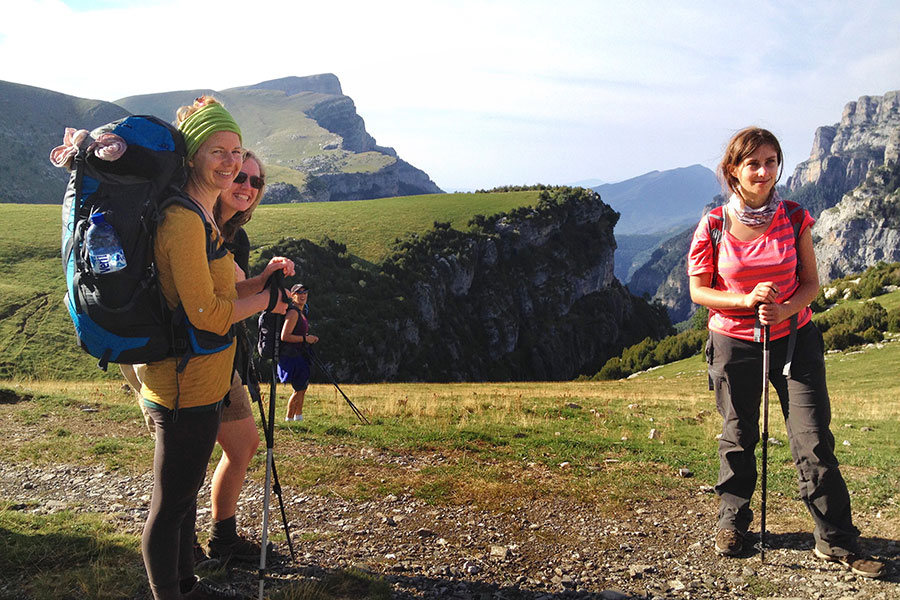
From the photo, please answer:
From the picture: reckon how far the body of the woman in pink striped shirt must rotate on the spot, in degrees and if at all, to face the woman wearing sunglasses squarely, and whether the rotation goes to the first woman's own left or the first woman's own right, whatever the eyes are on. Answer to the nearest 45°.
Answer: approximately 45° to the first woman's own right

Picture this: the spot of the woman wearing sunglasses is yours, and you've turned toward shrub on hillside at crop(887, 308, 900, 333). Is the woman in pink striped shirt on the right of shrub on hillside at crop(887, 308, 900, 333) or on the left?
right

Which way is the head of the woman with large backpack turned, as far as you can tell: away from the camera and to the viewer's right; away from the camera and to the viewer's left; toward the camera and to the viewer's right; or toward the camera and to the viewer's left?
toward the camera and to the viewer's right

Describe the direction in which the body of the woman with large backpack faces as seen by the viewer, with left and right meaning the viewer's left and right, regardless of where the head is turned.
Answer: facing to the right of the viewer

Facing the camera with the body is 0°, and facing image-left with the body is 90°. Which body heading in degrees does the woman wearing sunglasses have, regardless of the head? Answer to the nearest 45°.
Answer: approximately 270°

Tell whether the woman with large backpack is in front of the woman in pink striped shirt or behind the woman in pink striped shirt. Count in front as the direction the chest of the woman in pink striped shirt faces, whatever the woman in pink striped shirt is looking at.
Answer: in front

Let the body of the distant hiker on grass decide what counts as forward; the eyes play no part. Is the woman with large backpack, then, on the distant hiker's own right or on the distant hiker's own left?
on the distant hiker's own right
